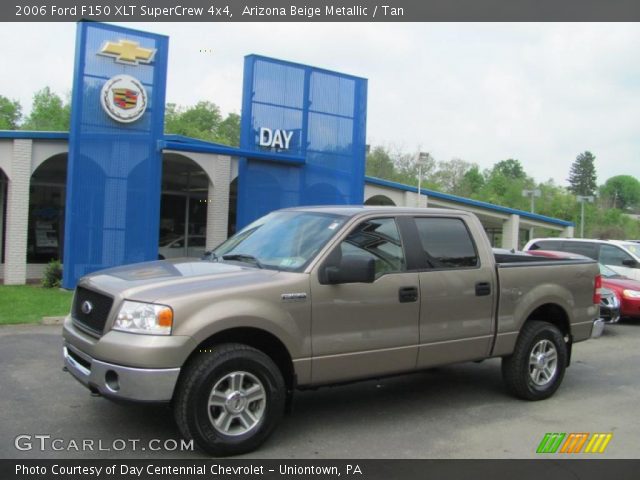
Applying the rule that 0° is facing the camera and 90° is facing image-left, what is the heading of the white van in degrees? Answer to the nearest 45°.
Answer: approximately 315°

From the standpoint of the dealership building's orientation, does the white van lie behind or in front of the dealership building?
in front

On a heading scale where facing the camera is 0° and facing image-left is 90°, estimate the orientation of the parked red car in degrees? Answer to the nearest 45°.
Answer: approximately 315°

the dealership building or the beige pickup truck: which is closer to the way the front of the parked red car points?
the beige pickup truck

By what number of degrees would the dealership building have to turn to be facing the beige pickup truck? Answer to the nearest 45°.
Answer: approximately 45° to its right

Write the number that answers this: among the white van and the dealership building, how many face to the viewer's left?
0

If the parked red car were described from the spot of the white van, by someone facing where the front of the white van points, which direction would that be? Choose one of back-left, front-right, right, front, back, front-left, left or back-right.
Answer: front-right

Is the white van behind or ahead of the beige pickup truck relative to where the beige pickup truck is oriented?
behind
